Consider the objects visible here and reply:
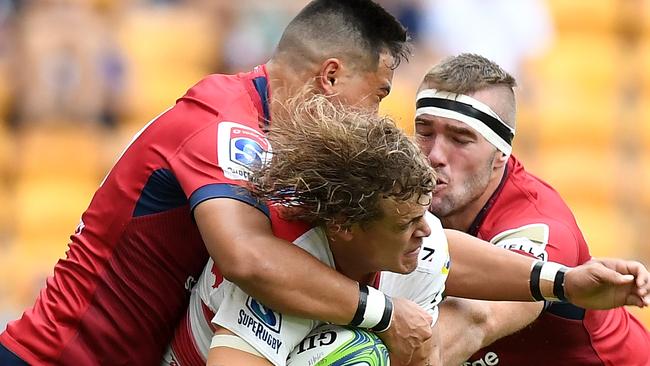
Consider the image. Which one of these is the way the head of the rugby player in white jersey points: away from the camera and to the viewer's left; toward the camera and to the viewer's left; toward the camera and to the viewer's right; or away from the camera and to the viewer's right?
toward the camera and to the viewer's right

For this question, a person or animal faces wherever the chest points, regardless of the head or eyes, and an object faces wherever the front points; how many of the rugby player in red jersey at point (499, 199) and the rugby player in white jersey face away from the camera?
0

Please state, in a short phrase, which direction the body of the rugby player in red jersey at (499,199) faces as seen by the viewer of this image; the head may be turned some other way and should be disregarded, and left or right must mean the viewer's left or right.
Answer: facing the viewer and to the left of the viewer

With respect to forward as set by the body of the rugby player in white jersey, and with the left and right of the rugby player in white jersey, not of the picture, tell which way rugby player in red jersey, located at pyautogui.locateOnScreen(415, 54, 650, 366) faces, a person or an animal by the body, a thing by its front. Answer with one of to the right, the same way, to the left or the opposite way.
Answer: to the right

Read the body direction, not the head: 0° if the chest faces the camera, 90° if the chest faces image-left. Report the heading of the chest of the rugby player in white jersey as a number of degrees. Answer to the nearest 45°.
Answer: approximately 315°
